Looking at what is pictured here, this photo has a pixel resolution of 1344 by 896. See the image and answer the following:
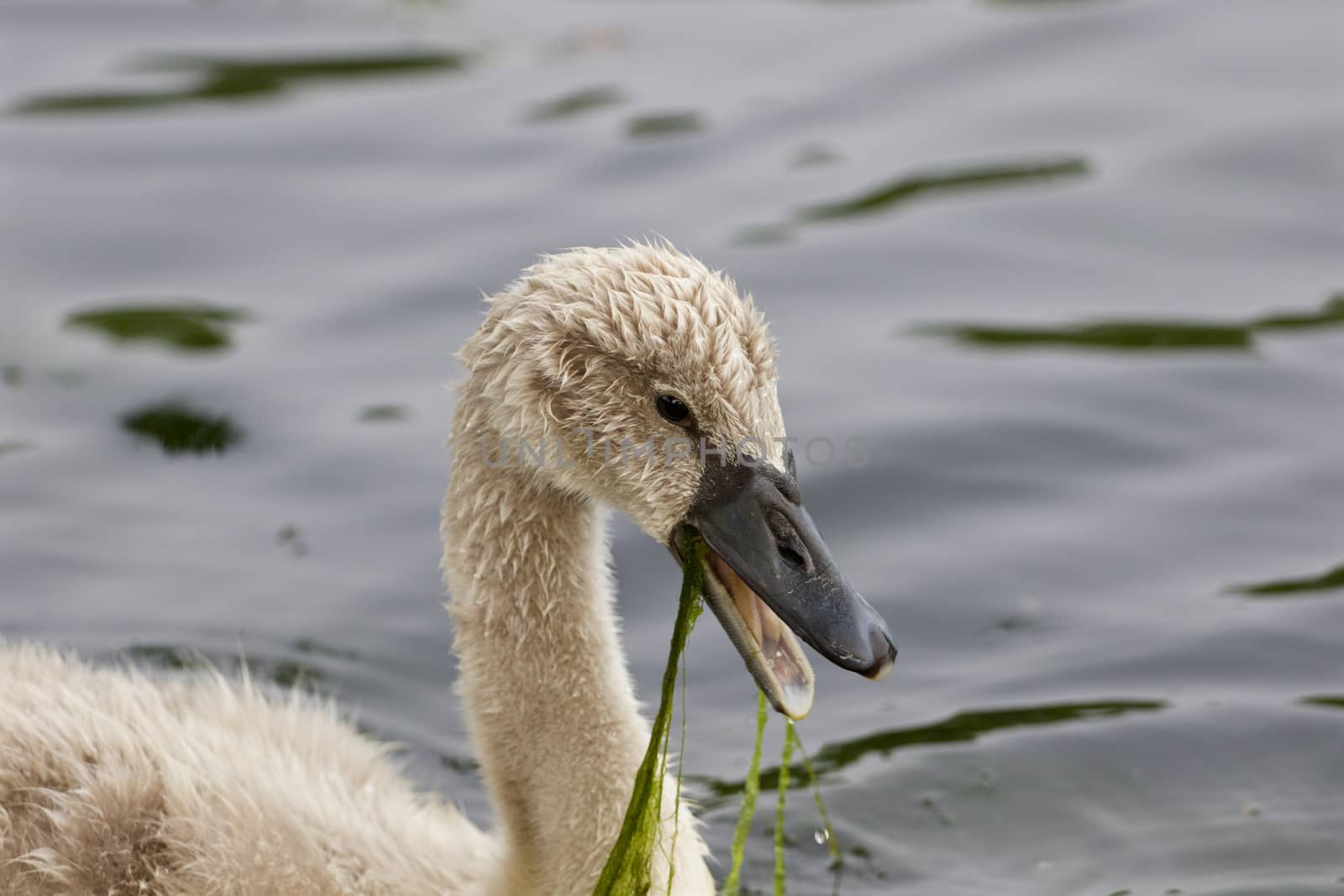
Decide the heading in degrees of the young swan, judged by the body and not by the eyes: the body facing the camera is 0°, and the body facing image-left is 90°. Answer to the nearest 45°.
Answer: approximately 270°
